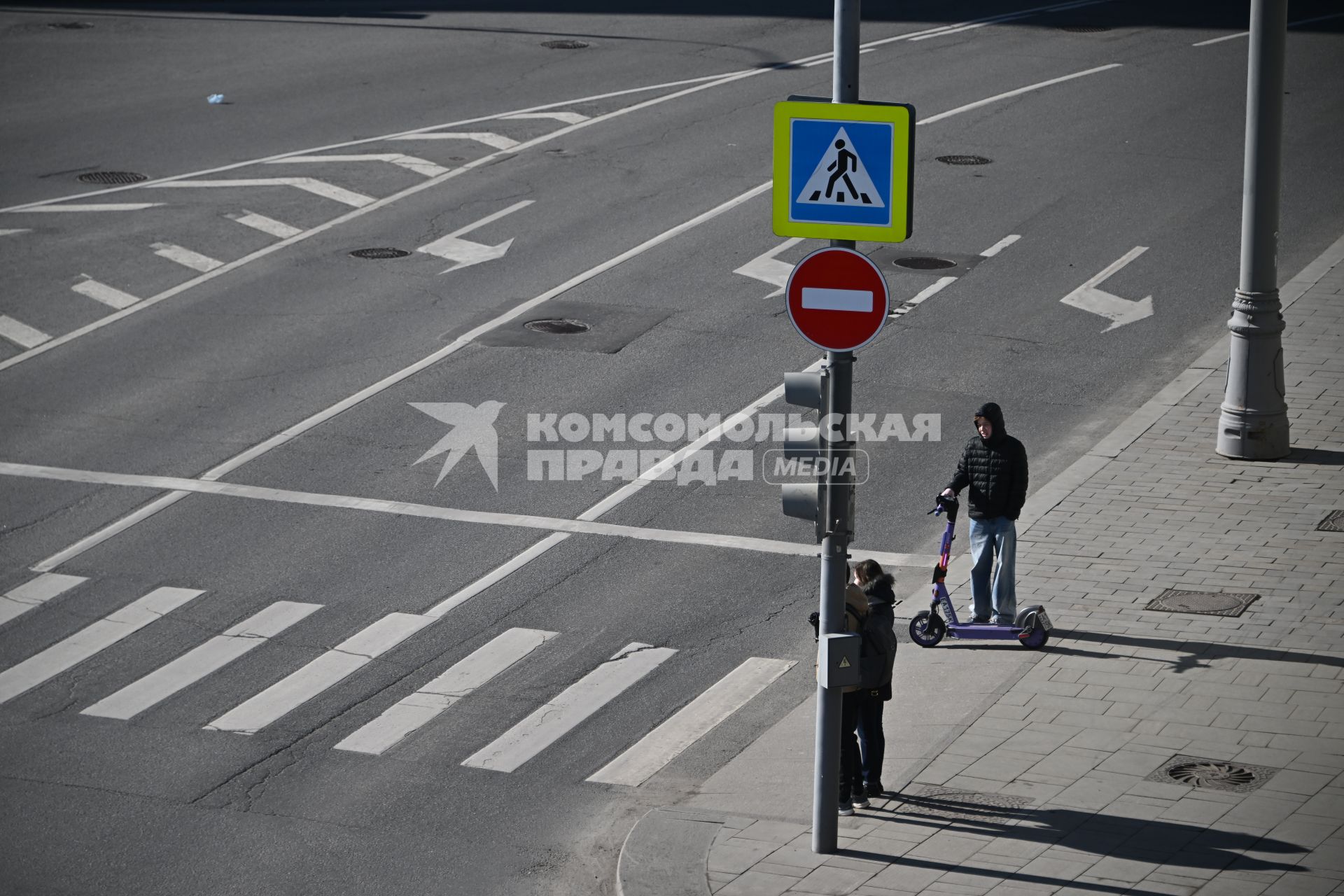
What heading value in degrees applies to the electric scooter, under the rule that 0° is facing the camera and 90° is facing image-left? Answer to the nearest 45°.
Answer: approximately 90°

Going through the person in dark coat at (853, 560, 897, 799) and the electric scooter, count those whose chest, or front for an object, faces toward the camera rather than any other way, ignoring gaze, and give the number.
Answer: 0

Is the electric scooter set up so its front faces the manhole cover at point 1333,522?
no

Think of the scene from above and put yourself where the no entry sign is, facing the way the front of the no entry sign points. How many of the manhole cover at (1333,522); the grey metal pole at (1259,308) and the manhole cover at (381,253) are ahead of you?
0

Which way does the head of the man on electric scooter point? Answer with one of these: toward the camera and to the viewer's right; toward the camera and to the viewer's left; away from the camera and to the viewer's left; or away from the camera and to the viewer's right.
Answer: toward the camera and to the viewer's left

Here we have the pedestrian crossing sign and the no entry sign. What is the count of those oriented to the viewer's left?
0

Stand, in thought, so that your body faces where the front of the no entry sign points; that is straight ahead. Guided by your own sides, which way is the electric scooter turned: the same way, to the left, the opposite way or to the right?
to the right

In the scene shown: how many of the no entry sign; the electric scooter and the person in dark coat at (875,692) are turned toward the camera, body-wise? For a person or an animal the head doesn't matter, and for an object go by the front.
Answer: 1

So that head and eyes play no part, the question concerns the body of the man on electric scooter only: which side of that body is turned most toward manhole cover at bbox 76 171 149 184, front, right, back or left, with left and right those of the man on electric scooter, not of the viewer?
right

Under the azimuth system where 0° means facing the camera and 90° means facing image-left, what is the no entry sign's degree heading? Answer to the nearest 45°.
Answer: approximately 0°

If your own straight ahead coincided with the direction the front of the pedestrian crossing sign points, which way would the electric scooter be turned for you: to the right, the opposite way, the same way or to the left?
to the right

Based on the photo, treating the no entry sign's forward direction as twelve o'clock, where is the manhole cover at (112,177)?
The manhole cover is roughly at 5 o'clock from the no entry sign.

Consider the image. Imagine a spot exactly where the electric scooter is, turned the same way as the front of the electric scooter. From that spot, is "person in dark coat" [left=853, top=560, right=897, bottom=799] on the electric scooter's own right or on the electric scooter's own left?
on the electric scooter's own left

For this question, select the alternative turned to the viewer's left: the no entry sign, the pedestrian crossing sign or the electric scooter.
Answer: the electric scooter

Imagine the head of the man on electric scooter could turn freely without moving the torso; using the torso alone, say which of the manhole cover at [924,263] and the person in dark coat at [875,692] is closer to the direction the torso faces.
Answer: the person in dark coat

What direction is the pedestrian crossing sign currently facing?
toward the camera

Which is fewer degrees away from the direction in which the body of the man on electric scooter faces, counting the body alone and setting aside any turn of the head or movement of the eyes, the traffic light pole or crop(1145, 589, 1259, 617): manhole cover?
the traffic light pole
